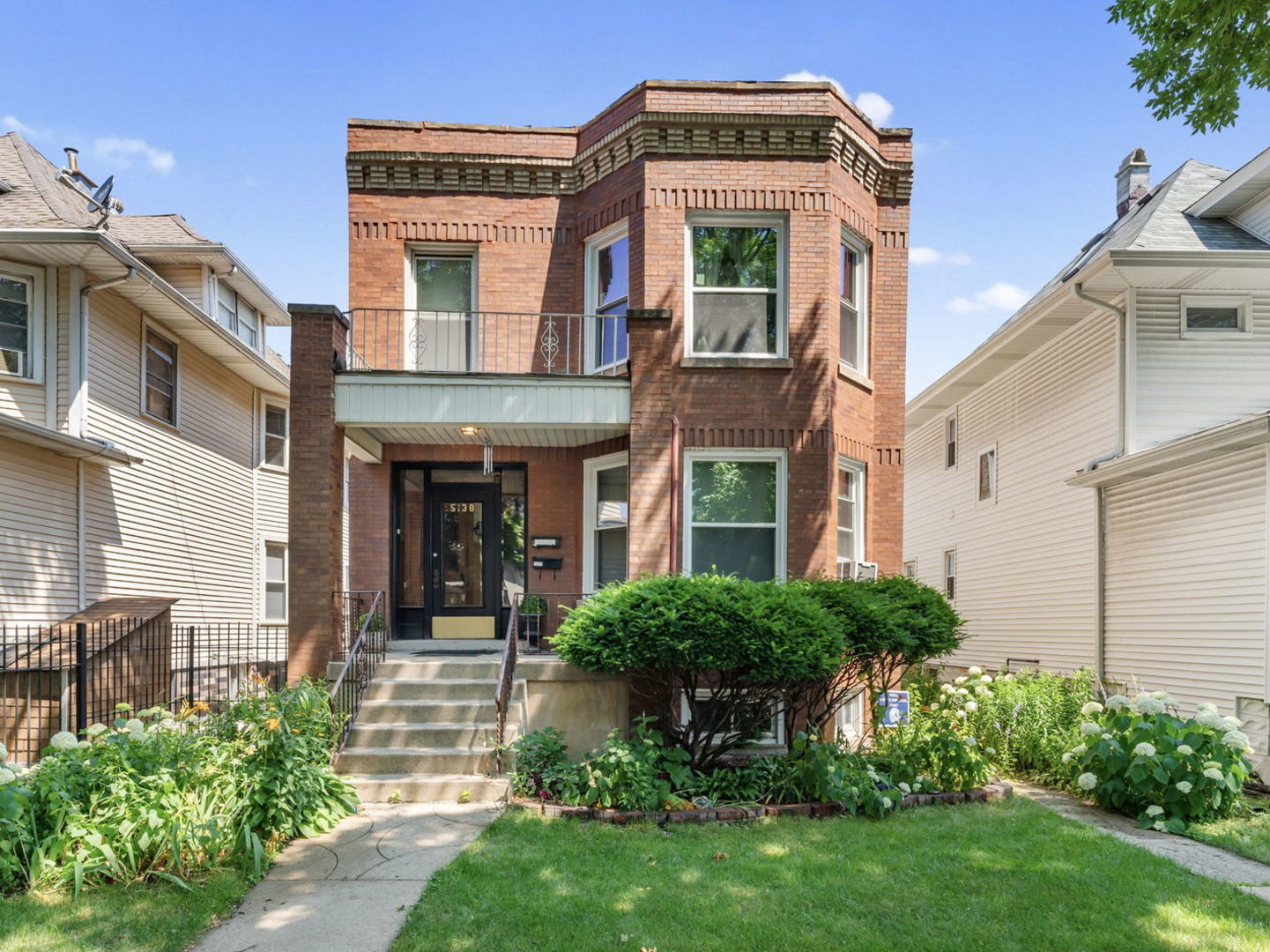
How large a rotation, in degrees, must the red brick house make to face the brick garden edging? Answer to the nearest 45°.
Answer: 0° — it already faces it

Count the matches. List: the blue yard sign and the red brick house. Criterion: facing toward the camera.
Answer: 2

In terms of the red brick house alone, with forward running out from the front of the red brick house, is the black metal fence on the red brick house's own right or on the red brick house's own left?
on the red brick house's own right

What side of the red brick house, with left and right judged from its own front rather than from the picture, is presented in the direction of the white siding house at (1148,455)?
left

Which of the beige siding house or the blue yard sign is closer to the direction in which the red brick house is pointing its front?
the blue yard sign

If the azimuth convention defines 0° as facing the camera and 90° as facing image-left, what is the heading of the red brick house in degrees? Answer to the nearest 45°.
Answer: approximately 0°

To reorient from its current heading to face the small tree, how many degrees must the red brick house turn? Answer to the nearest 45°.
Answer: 0° — it already faces it
